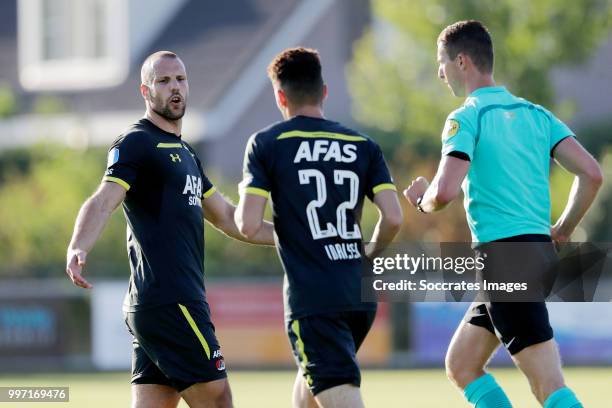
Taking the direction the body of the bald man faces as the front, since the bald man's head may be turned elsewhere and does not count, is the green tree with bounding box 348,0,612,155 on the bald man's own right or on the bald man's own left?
on the bald man's own left

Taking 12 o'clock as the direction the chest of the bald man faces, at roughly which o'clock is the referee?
The referee is roughly at 11 o'clock from the bald man.

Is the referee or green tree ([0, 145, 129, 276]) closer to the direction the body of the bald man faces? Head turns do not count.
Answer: the referee

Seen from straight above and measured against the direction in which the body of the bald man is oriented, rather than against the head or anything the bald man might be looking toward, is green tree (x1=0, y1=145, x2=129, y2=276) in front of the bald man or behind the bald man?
behind

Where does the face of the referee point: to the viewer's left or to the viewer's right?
to the viewer's left

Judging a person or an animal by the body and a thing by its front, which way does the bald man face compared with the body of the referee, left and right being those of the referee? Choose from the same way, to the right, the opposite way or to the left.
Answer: the opposite way

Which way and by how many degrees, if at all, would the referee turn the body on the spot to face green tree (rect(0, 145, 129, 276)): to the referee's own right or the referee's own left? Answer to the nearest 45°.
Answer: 0° — they already face it

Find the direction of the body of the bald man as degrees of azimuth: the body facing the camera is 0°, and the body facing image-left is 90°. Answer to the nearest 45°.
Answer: approximately 315°

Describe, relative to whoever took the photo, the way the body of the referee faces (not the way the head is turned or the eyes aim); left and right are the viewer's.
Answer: facing away from the viewer and to the left of the viewer

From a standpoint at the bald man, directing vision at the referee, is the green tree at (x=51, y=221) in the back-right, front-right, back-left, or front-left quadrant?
back-left
